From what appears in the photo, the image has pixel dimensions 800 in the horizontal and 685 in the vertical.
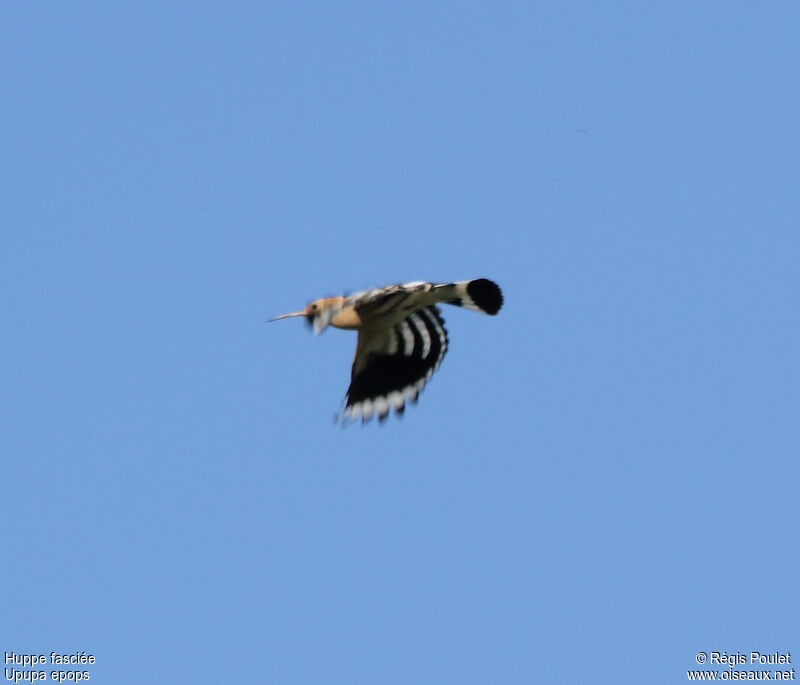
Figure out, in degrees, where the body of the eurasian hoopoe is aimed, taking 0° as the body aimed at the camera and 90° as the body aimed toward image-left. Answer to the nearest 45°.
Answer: approximately 90°
